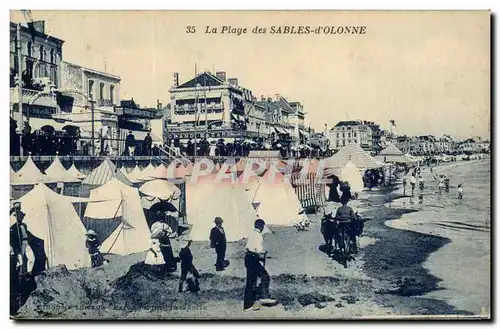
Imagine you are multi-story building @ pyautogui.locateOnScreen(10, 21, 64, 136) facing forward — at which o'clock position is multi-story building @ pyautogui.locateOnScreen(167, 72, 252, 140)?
multi-story building @ pyautogui.locateOnScreen(167, 72, 252, 140) is roughly at 9 o'clock from multi-story building @ pyautogui.locateOnScreen(10, 21, 64, 136).

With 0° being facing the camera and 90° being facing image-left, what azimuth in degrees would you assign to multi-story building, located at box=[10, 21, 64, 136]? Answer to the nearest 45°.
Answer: approximately 315°

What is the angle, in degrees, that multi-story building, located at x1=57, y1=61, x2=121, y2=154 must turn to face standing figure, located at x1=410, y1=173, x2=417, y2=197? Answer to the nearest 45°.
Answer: approximately 45° to its left

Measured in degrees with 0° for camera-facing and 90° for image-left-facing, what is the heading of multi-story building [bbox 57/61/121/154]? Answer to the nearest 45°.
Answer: approximately 315°
